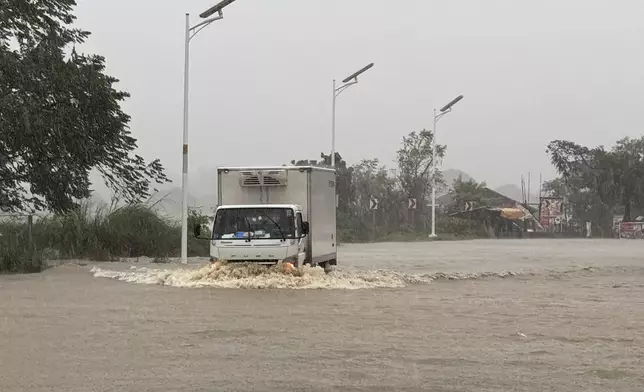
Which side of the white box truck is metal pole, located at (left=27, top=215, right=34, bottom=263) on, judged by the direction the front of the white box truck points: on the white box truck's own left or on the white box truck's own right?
on the white box truck's own right

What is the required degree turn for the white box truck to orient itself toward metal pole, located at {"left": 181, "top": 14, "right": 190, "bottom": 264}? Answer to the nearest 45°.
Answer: approximately 135° to its right

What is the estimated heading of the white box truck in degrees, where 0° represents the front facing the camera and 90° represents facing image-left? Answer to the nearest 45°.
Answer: approximately 0°

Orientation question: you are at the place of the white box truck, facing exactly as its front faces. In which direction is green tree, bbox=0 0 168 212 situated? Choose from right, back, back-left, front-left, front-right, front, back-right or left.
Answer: back-right
